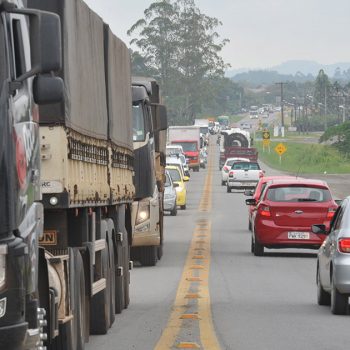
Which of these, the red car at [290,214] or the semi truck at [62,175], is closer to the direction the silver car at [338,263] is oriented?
the red car

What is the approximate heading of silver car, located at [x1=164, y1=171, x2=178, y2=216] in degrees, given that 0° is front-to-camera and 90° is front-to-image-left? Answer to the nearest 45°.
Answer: approximately 0°

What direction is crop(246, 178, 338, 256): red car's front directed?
away from the camera

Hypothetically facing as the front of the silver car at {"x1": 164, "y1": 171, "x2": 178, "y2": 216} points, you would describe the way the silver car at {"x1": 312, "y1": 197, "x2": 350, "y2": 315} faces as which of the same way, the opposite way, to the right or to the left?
the opposite way

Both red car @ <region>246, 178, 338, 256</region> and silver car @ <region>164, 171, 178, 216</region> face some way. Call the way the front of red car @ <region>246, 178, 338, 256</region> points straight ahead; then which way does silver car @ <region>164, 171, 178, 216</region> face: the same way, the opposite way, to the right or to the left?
the opposite way

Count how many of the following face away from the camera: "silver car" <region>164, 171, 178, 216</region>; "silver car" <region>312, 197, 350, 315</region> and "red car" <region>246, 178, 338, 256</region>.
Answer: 2

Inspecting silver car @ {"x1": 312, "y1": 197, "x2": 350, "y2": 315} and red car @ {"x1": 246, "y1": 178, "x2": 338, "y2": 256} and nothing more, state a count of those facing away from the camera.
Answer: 2

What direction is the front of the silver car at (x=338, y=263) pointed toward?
away from the camera

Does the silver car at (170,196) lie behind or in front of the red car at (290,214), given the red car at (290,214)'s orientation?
in front

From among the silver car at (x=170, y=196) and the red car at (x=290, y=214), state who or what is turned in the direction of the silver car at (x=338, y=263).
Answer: the silver car at (x=170, y=196)

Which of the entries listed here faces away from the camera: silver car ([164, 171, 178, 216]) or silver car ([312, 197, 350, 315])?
silver car ([312, 197, 350, 315])

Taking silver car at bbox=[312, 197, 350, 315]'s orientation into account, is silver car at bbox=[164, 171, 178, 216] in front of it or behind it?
in front
